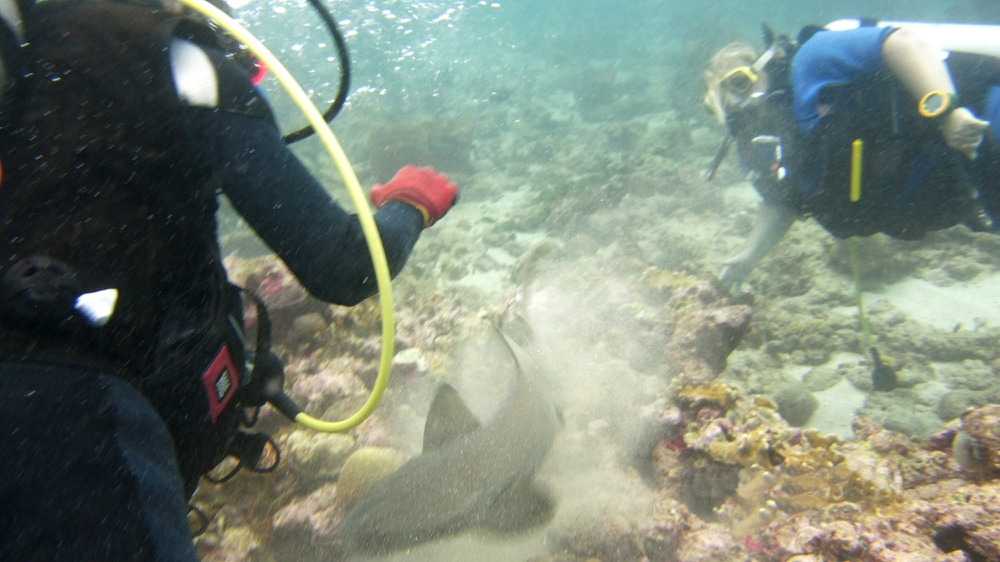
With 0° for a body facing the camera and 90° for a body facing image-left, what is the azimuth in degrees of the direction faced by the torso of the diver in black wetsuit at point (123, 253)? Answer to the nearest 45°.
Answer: approximately 225°

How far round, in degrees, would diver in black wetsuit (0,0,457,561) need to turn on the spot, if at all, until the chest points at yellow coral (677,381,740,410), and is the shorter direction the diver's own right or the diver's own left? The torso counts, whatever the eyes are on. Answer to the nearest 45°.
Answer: approximately 45° to the diver's own right

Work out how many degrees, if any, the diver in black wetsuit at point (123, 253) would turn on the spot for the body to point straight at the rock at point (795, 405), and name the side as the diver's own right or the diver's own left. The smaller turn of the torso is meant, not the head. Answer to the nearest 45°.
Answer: approximately 45° to the diver's own right

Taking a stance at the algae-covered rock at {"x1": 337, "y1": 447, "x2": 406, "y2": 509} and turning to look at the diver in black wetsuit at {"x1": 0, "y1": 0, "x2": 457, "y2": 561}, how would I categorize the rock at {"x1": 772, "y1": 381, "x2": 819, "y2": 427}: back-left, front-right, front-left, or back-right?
back-left

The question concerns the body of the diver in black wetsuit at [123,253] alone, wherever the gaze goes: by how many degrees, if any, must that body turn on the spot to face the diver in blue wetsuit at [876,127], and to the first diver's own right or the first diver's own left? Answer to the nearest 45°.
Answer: approximately 45° to the first diver's own right
